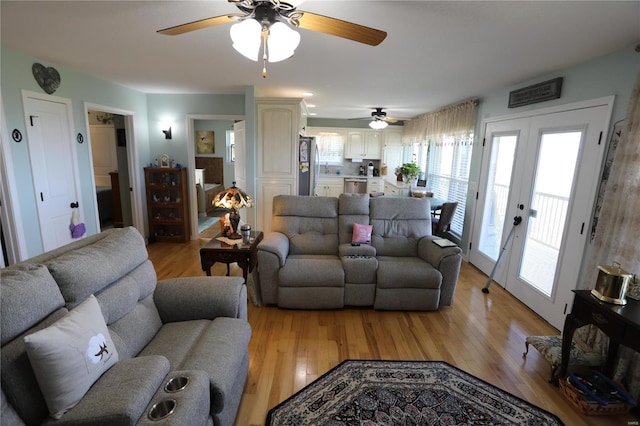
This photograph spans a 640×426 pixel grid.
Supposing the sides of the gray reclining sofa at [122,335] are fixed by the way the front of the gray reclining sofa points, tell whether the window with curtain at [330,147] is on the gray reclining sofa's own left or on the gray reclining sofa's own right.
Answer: on the gray reclining sofa's own left

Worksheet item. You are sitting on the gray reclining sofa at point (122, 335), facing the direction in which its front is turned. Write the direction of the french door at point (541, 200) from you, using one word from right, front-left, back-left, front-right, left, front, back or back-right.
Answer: front-left

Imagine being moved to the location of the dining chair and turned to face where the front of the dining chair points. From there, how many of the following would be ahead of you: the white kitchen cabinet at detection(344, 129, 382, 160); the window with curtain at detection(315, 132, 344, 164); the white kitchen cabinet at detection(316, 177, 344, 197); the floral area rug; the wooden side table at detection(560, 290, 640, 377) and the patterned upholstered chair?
3

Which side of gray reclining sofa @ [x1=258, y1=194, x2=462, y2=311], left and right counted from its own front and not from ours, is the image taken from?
front

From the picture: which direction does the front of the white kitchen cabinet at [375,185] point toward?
toward the camera

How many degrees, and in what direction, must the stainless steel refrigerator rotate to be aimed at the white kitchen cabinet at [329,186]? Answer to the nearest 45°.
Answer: approximately 90° to its left

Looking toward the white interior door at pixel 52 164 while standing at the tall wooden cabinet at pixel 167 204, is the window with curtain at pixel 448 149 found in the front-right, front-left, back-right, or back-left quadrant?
back-left

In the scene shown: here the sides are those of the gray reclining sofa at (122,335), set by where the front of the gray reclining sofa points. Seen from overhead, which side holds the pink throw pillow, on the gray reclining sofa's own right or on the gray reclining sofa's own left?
on the gray reclining sofa's own left

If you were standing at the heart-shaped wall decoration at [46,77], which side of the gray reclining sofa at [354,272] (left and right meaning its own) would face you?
right

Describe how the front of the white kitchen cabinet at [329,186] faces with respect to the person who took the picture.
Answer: facing the viewer

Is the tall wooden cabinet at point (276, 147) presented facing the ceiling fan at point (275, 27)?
yes

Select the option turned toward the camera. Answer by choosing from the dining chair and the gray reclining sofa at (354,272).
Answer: the gray reclining sofa

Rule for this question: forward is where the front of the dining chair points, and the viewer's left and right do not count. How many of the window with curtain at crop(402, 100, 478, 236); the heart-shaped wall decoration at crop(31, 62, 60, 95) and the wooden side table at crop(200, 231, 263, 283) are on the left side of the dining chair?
2

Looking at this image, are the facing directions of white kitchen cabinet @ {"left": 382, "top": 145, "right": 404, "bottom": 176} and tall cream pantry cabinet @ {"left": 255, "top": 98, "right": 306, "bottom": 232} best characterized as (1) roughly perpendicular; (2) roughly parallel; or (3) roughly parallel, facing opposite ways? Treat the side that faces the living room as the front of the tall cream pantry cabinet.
roughly parallel

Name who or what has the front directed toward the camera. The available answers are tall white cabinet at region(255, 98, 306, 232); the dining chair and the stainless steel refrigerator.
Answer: the tall white cabinet

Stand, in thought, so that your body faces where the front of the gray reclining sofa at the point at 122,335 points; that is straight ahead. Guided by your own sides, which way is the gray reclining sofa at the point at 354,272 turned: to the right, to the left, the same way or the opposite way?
to the right

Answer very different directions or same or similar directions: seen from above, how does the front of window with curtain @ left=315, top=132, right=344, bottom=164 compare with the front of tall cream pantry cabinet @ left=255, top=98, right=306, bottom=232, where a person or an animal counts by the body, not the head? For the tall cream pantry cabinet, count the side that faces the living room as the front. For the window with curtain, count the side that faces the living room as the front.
same or similar directions

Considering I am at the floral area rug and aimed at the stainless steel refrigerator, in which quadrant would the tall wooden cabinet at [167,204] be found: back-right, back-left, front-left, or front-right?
front-left

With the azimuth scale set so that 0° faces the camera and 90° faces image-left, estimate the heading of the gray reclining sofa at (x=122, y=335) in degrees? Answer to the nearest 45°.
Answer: approximately 315°
